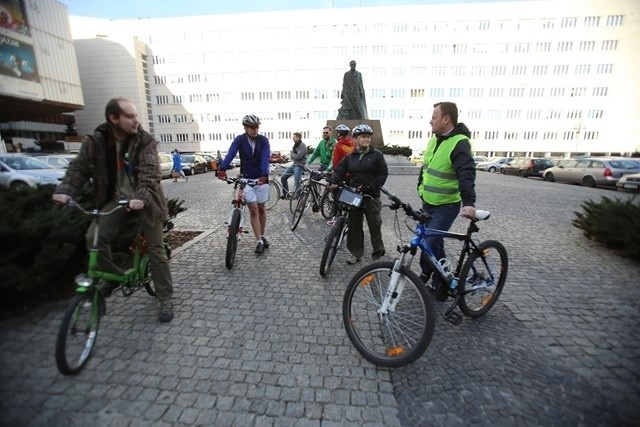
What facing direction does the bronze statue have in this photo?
toward the camera

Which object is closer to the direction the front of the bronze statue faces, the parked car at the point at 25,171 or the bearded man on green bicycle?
the bearded man on green bicycle

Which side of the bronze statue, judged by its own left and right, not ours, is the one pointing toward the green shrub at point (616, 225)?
front

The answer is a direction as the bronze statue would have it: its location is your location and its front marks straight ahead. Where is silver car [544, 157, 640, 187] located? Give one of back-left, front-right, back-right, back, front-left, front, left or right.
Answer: left

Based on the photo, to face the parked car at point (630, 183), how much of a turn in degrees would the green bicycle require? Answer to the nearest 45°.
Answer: approximately 135° to its left

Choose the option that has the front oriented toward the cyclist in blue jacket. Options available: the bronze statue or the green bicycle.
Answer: the bronze statue

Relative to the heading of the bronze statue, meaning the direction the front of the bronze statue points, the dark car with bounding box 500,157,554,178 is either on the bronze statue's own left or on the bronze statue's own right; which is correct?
on the bronze statue's own left

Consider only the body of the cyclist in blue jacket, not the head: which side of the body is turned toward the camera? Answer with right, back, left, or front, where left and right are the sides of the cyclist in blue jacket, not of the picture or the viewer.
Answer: front

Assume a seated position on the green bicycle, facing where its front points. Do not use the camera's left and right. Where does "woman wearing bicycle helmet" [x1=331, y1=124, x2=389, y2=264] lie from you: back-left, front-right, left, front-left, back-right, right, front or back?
back-left

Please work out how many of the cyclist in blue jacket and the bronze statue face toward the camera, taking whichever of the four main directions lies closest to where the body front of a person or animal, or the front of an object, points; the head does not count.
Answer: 2

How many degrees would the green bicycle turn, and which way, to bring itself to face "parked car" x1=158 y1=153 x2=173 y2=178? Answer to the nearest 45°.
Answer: approximately 135° to its right

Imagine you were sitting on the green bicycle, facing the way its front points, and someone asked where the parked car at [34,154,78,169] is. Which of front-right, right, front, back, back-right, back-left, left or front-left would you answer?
back-right

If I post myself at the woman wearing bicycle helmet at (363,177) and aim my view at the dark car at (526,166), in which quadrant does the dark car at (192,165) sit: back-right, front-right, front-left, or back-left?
front-left

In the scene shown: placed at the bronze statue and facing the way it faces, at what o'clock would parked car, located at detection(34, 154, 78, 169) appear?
The parked car is roughly at 2 o'clock from the bronze statue.

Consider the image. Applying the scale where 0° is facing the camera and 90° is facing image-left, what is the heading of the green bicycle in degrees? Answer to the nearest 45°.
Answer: approximately 45°
